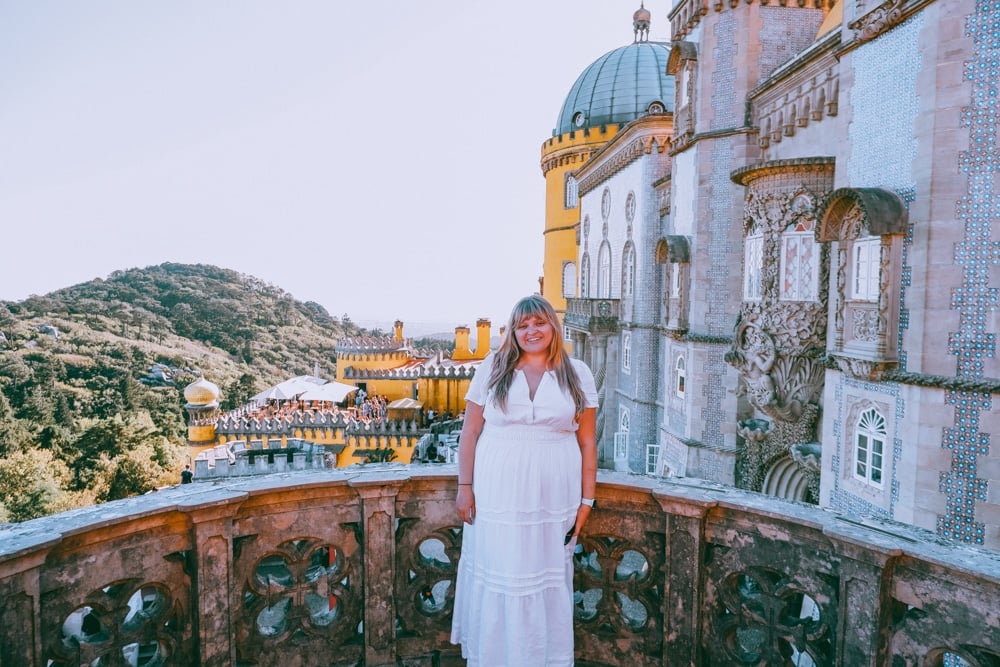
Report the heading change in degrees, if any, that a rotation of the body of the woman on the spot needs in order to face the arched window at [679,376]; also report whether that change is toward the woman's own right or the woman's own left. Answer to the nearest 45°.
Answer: approximately 180°

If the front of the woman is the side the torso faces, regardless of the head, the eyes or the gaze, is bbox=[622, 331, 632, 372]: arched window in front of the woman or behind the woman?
behind

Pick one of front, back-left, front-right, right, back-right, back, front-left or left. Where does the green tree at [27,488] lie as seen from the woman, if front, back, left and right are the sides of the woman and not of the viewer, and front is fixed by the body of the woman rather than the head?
back-right

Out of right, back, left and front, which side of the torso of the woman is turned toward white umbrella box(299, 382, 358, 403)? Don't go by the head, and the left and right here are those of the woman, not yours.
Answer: back

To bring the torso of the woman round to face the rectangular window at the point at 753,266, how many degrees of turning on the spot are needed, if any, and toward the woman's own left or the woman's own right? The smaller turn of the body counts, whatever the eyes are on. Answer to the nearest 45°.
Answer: approximately 135° to the woman's own left

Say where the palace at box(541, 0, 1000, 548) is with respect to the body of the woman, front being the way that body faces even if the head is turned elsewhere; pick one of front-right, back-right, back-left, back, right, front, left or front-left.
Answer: back-left

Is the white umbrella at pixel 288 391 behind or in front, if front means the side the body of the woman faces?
behind

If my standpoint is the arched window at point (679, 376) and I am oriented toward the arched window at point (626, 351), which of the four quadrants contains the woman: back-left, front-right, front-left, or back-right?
back-left

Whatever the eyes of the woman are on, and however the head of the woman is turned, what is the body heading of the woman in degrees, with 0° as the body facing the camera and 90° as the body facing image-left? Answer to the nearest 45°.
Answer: approximately 0°

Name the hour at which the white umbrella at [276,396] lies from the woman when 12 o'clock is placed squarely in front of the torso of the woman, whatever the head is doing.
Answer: The white umbrella is roughly at 5 o'clock from the woman.
